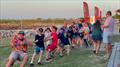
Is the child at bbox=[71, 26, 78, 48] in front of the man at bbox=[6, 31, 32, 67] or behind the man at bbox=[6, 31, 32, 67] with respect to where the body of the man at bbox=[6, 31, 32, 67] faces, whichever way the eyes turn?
behind

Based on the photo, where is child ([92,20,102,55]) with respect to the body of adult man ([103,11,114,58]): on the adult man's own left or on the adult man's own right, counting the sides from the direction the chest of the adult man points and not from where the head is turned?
on the adult man's own right

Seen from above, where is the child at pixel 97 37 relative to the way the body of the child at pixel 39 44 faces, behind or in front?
behind

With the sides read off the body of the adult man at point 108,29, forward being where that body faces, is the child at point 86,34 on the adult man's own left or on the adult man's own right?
on the adult man's own right

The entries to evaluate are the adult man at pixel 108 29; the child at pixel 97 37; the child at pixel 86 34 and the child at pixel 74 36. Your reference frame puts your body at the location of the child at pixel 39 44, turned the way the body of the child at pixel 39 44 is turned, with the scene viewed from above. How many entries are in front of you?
0

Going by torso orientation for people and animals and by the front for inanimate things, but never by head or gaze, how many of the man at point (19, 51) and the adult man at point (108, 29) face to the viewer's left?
1

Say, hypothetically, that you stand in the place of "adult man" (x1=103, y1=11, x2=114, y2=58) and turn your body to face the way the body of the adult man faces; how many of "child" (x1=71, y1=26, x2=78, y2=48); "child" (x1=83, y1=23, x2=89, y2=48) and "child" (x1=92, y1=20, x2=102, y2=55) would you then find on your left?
0

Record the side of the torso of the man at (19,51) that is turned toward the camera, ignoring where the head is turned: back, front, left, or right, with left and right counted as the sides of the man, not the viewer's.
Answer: front

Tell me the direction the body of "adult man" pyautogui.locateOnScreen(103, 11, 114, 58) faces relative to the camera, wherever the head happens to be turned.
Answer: to the viewer's left

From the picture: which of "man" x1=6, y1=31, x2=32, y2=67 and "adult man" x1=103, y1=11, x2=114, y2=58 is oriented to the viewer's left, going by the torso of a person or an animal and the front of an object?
the adult man
